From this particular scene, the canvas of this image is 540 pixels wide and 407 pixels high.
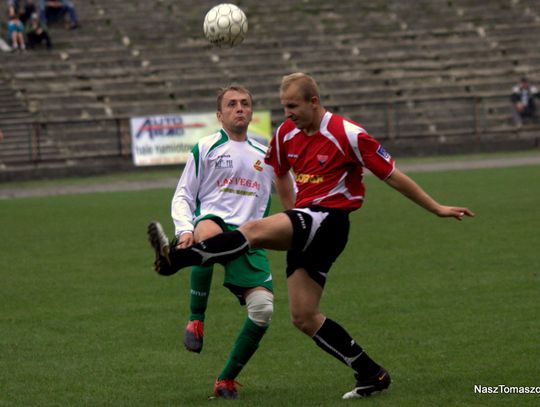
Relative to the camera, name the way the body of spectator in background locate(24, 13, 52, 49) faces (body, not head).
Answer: toward the camera

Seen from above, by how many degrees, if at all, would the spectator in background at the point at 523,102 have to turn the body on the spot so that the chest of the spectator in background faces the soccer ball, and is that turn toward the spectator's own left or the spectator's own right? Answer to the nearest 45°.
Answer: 0° — they already face it

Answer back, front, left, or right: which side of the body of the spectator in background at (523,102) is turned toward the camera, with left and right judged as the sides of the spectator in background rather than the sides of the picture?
front

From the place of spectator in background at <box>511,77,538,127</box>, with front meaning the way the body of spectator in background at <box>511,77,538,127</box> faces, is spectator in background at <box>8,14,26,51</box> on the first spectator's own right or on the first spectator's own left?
on the first spectator's own right

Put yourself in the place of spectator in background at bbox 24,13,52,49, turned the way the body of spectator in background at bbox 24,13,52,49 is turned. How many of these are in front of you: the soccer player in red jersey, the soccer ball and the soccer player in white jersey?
3

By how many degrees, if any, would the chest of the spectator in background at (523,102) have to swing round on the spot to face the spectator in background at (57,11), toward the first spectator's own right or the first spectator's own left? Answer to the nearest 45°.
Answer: approximately 90° to the first spectator's own right

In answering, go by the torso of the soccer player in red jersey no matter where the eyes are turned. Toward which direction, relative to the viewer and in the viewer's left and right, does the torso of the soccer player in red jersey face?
facing the viewer and to the left of the viewer

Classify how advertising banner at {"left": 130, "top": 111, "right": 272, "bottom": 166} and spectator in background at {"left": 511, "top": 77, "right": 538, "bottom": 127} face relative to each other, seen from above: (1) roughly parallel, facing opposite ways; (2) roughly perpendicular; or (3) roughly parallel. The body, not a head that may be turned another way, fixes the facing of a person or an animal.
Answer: roughly parallel

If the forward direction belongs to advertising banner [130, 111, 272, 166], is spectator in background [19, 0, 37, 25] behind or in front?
behind

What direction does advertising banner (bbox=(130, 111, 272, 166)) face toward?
toward the camera

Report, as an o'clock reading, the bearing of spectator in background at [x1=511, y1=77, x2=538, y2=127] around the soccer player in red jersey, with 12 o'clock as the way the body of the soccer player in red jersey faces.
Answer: The spectator in background is roughly at 5 o'clock from the soccer player in red jersey.

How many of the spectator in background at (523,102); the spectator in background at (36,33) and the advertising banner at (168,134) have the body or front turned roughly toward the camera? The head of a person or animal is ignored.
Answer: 3

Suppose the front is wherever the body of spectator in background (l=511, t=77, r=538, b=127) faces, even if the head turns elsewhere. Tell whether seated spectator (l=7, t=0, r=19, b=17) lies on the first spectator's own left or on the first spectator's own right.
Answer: on the first spectator's own right

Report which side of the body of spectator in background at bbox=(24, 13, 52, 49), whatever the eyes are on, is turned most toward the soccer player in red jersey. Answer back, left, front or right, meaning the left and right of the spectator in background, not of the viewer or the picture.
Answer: front
